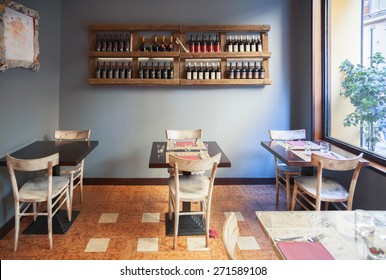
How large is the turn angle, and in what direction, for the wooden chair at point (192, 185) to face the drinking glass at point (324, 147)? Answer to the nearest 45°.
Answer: approximately 45° to its right

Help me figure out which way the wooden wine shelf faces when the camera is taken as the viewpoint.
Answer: facing the viewer

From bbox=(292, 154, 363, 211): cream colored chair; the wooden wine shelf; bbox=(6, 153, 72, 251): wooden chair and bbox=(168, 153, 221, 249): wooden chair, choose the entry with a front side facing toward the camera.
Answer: the wooden wine shelf

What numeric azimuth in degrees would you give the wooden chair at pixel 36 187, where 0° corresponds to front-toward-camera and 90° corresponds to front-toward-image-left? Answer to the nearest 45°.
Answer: approximately 225°

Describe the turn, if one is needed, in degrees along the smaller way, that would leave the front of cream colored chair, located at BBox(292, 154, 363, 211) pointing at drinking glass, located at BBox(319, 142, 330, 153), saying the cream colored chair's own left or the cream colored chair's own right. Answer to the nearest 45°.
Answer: approximately 45° to the cream colored chair's own right

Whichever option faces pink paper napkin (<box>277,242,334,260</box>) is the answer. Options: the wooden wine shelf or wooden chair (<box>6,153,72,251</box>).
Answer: the wooden wine shelf

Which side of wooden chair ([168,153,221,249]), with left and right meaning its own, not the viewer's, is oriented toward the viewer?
back

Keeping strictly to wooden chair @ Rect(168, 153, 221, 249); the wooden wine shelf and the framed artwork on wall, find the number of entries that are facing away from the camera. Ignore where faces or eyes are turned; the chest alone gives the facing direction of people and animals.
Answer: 1

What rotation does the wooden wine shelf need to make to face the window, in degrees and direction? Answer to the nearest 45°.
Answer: approximately 45° to its left

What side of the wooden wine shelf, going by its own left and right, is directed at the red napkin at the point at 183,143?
front

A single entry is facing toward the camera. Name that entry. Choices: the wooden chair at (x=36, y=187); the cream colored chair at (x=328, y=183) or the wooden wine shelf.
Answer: the wooden wine shelf

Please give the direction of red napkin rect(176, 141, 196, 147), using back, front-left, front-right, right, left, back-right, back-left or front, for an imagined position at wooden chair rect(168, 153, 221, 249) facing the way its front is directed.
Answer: front

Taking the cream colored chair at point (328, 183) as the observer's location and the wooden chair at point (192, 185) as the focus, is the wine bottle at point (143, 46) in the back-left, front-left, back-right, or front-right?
front-right

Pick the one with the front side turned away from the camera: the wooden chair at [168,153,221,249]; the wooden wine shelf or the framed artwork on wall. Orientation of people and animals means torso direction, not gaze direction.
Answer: the wooden chair

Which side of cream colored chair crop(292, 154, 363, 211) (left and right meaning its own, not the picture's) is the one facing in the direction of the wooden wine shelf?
front

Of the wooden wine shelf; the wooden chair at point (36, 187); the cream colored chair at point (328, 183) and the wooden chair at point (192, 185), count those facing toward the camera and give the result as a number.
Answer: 1

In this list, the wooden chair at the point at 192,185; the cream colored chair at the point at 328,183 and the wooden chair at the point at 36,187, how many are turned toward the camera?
0

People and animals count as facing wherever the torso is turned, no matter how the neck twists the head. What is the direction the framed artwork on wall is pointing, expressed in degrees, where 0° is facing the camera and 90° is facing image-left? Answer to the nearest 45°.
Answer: approximately 315°

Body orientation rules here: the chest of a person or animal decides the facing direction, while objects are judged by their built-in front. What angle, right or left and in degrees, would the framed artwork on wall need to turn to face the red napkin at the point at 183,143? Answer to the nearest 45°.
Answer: approximately 45° to its left
